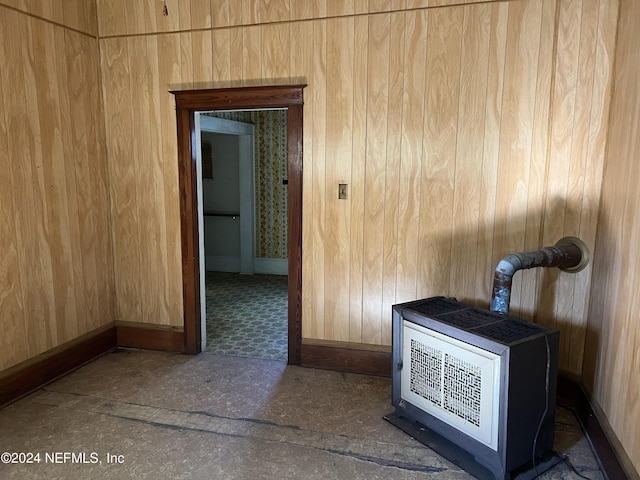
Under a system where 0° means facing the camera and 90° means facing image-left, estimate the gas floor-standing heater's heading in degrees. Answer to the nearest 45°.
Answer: approximately 45°
